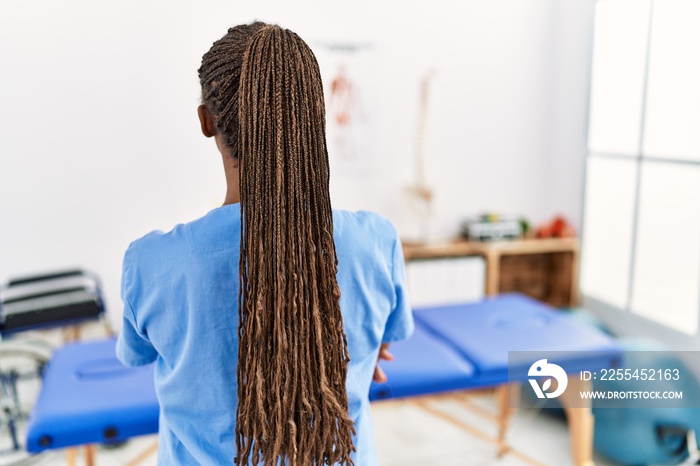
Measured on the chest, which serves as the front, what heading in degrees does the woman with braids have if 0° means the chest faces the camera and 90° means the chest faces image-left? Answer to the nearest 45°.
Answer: approximately 180°

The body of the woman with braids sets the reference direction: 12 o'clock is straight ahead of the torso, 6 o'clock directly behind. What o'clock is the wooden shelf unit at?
The wooden shelf unit is roughly at 1 o'clock from the woman with braids.

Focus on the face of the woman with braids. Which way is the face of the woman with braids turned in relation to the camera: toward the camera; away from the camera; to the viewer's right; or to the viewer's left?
away from the camera
